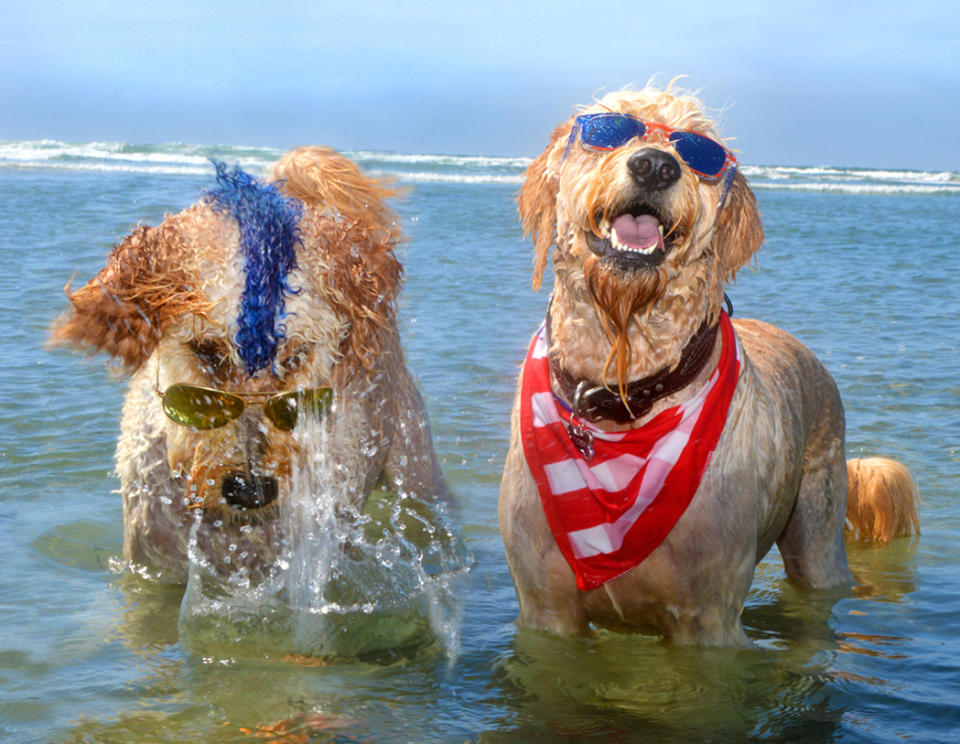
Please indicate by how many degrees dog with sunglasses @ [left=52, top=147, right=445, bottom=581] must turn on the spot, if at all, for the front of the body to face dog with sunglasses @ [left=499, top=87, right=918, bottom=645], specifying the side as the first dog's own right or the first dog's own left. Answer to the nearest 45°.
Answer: approximately 45° to the first dog's own left

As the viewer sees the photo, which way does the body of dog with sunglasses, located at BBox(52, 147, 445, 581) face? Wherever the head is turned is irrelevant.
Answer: toward the camera
